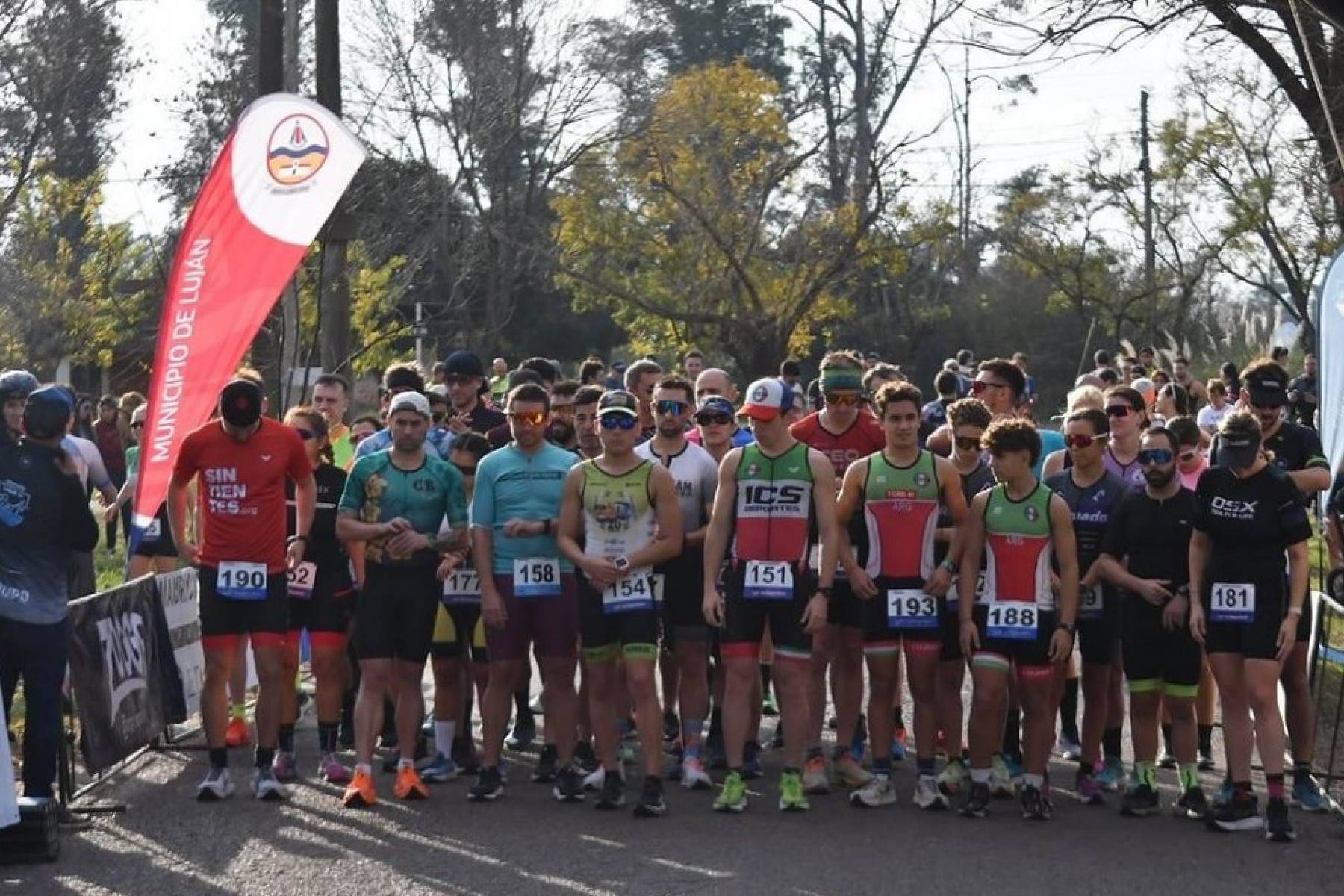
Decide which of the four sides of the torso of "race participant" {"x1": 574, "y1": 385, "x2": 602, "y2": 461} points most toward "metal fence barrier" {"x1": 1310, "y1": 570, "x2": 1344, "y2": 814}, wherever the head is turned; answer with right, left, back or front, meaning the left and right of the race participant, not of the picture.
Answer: left

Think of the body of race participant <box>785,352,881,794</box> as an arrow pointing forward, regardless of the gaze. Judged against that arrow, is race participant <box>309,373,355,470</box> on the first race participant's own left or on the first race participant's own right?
on the first race participant's own right

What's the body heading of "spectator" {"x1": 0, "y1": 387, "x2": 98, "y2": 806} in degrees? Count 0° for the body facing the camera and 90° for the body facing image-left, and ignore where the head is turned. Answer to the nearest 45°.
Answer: approximately 225°

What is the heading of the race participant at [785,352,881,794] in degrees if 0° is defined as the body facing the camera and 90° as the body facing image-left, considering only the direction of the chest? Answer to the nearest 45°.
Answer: approximately 0°
